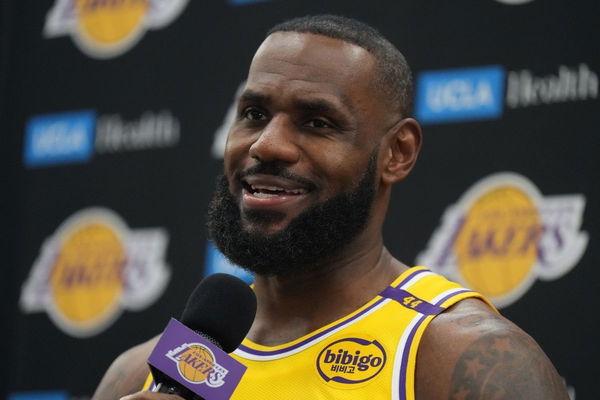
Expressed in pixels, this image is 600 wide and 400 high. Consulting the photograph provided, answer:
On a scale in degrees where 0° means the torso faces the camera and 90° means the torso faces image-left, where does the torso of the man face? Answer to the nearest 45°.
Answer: approximately 45°
